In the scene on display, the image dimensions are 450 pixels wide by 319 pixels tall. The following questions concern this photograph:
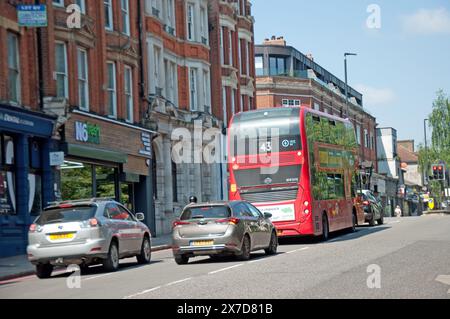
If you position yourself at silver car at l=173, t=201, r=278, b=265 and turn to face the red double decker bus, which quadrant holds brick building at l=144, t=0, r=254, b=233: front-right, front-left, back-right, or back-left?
front-left

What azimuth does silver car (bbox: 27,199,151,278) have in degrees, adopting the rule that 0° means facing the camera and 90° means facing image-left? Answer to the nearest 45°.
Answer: approximately 225°

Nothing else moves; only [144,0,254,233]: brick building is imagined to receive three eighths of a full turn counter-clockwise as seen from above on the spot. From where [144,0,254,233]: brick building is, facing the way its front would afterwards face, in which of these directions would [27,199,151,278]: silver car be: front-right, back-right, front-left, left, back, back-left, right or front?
back

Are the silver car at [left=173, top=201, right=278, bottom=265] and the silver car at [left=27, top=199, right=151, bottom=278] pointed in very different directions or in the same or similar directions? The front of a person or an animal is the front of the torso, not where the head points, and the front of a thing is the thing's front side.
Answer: same or similar directions

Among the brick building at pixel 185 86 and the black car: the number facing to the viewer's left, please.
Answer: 0

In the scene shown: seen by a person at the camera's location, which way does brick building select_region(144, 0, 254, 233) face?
facing the viewer and to the right of the viewer

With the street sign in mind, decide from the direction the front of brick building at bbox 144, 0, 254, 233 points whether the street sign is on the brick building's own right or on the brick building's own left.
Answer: on the brick building's own right

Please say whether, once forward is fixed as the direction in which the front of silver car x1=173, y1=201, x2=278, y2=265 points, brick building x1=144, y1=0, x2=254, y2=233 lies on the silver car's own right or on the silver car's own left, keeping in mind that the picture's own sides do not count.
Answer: on the silver car's own left

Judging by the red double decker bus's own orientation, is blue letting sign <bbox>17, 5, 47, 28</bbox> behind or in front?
behind

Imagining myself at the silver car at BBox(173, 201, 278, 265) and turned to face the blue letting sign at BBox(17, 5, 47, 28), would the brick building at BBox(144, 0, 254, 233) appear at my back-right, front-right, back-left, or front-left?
front-right

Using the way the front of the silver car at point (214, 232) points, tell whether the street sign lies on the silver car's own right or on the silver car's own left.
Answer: on the silver car's own left

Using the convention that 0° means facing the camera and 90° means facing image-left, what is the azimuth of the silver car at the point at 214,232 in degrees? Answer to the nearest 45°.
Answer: approximately 225°

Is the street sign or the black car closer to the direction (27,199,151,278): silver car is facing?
the black car

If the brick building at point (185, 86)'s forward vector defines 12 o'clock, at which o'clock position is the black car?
The black car is roughly at 11 o'clock from the brick building.

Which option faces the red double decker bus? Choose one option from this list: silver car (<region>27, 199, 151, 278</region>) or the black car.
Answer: the silver car

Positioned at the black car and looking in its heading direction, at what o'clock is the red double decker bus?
The red double decker bus is roughly at 5 o'clock from the black car.

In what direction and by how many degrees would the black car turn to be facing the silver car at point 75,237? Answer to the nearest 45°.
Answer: approximately 135° to its right
